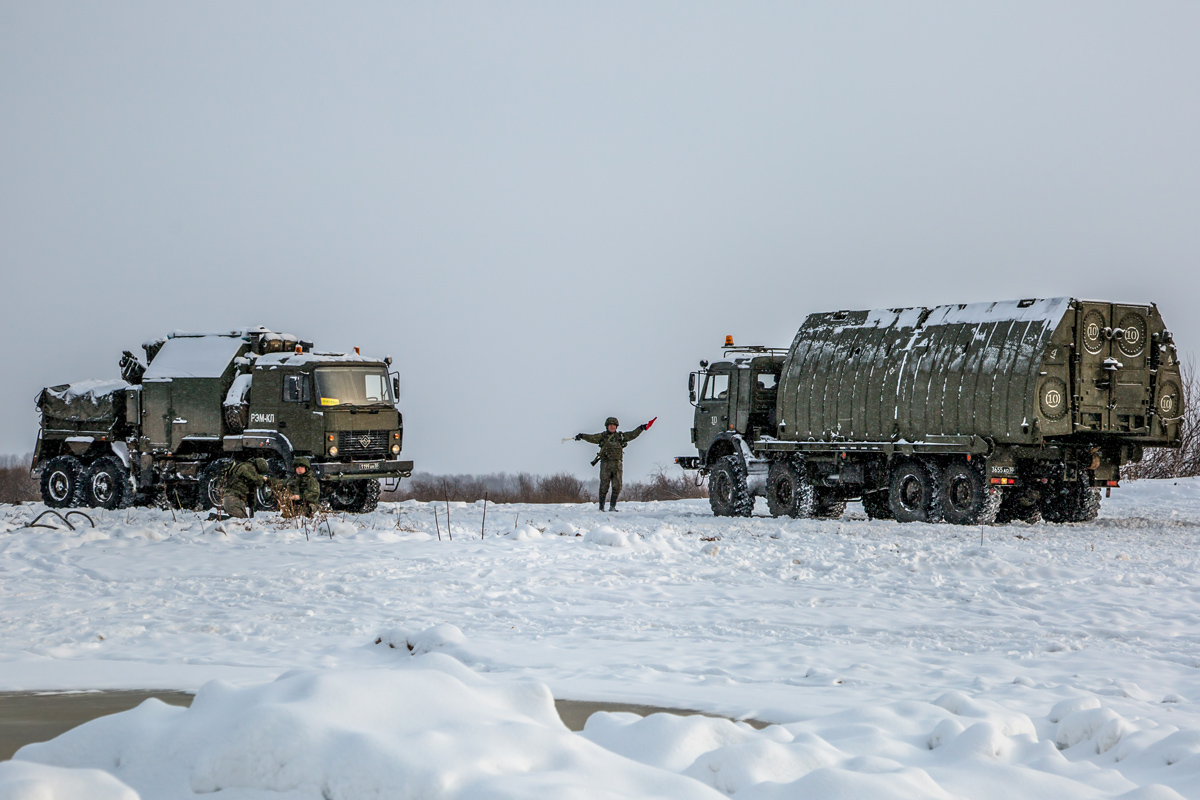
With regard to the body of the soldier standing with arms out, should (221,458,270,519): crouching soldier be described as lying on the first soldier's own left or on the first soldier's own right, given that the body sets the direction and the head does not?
on the first soldier's own right

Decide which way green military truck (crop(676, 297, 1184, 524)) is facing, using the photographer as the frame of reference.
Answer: facing away from the viewer and to the left of the viewer

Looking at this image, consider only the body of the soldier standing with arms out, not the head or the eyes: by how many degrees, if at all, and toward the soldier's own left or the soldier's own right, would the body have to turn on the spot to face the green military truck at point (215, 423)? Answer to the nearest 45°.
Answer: approximately 90° to the soldier's own right

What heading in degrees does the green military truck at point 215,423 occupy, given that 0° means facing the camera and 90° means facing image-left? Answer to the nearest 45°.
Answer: approximately 315°

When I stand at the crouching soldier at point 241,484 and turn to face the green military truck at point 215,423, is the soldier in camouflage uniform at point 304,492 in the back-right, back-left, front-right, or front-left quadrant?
back-right

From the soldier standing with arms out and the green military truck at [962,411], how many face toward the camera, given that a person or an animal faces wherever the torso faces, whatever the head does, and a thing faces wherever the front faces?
1

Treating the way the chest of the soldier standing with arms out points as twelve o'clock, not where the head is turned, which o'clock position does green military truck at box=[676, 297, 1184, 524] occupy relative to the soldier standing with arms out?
The green military truck is roughly at 10 o'clock from the soldier standing with arms out.
